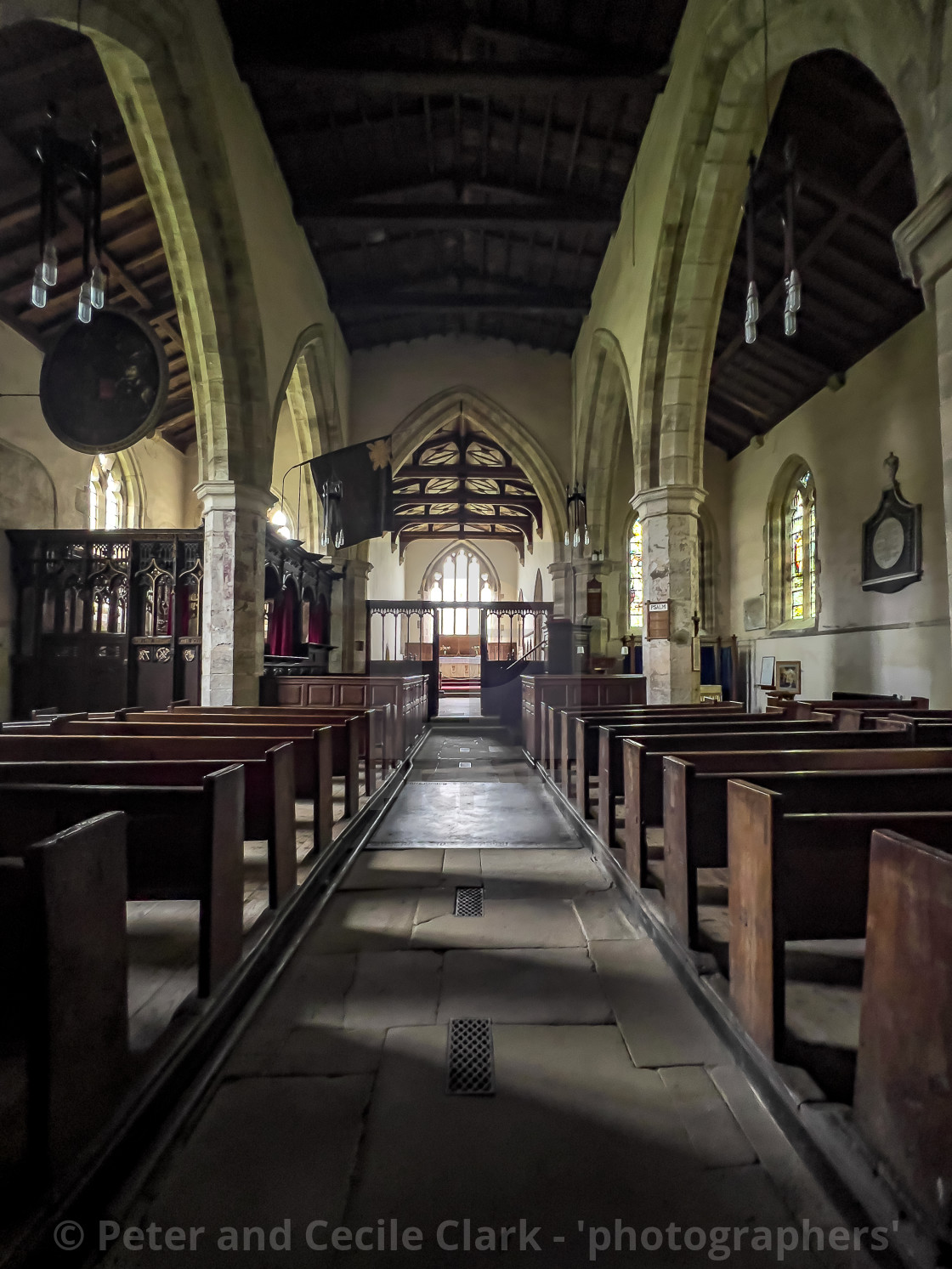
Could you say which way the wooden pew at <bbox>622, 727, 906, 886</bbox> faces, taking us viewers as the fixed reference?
facing away from the viewer

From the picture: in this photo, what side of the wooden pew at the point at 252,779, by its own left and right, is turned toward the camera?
back

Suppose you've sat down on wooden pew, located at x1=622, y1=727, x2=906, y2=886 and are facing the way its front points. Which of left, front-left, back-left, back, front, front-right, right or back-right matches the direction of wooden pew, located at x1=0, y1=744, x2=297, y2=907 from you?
back-left

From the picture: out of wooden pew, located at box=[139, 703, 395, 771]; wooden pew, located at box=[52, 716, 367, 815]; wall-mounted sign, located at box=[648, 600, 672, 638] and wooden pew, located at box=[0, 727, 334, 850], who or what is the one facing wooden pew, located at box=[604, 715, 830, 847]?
the wall-mounted sign

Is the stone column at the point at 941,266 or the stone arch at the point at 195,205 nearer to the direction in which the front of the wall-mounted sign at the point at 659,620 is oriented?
the stone column

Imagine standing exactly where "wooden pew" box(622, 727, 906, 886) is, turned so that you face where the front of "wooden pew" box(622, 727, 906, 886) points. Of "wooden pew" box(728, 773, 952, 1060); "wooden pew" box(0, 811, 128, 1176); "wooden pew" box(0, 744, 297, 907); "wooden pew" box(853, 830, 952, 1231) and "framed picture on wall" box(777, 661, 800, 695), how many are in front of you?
1

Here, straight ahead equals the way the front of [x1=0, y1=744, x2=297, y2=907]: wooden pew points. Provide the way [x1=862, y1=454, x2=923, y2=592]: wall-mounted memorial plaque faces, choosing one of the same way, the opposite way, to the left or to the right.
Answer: to the left

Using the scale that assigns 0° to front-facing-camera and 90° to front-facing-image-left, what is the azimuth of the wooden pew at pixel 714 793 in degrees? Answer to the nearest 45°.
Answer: approximately 180°

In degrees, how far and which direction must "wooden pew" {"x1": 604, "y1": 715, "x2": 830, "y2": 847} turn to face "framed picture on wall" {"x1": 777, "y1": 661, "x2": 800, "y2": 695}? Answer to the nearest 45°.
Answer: approximately 45° to its right

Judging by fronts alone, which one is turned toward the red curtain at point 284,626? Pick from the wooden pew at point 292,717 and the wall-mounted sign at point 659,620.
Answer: the wooden pew

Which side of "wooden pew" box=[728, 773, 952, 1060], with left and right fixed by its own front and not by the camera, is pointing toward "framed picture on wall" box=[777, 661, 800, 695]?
front

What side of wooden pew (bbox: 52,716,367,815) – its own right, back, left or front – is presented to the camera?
back

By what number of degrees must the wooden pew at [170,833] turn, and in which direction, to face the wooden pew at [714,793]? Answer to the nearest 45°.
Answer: approximately 90° to its right

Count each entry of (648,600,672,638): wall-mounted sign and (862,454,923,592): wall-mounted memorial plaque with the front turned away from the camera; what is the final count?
0

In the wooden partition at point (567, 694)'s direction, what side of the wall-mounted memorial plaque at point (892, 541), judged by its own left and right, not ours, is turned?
front

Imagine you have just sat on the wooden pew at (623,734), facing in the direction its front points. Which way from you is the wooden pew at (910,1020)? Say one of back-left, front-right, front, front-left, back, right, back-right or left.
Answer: back
